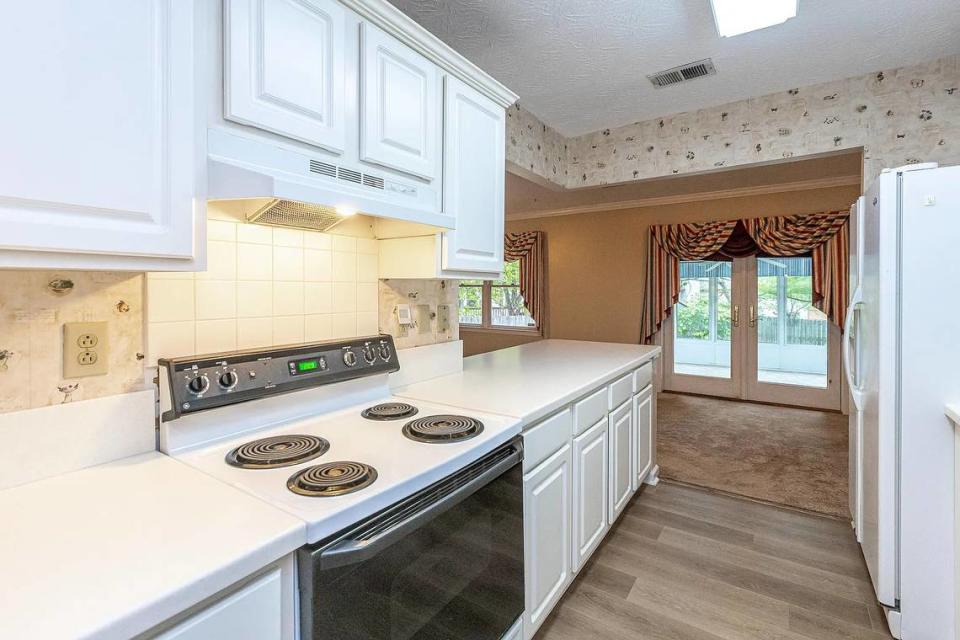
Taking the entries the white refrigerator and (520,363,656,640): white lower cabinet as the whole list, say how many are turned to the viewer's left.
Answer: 1

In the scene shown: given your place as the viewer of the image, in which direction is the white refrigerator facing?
facing to the left of the viewer

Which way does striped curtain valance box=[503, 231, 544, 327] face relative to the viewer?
toward the camera

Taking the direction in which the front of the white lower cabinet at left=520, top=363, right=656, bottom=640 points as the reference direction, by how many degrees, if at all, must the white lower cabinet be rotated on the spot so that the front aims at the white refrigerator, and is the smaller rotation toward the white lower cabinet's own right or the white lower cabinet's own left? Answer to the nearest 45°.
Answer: approximately 45° to the white lower cabinet's own left

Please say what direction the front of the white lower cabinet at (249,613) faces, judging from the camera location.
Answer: facing the viewer and to the right of the viewer

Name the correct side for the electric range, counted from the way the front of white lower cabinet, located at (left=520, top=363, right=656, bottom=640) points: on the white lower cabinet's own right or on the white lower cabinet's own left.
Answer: on the white lower cabinet's own right

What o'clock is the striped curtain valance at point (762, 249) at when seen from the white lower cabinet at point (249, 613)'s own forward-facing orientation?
The striped curtain valance is roughly at 10 o'clock from the white lower cabinet.

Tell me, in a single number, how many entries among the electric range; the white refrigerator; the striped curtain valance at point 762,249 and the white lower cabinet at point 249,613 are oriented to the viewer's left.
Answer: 1

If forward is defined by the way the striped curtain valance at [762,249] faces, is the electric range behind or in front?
in front

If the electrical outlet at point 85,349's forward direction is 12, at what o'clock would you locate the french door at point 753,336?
The french door is roughly at 9 o'clock from the electrical outlet.

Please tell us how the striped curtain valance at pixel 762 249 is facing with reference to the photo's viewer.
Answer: facing the viewer
